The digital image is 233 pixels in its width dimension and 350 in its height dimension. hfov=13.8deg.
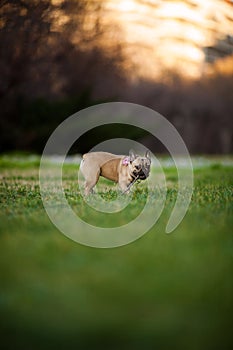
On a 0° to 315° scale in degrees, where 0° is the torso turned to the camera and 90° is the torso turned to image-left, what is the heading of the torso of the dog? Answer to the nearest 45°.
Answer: approximately 270°
